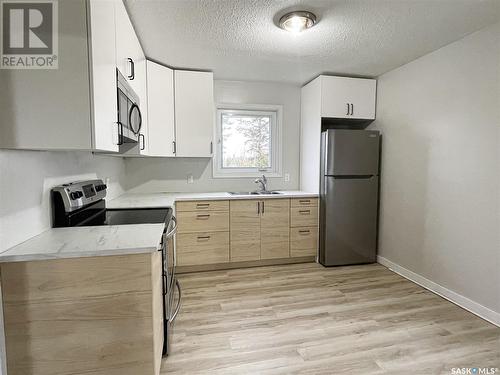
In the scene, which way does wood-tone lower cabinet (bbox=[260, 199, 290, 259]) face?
toward the camera

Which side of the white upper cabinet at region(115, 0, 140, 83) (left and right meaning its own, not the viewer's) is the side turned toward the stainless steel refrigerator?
front

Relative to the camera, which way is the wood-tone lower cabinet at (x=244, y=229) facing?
toward the camera

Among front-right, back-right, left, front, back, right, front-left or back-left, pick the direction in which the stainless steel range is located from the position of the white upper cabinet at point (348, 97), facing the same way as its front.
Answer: front-right

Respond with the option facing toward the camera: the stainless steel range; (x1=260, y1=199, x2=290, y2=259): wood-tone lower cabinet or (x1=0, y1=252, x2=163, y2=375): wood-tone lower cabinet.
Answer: (x1=260, y1=199, x2=290, y2=259): wood-tone lower cabinet

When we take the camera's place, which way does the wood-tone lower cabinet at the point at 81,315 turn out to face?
facing to the right of the viewer

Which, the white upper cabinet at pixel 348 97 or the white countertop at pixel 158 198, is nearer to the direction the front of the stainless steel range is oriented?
the white upper cabinet

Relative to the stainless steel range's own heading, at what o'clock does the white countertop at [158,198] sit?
The white countertop is roughly at 10 o'clock from the stainless steel range.

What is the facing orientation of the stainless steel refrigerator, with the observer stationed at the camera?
facing the viewer

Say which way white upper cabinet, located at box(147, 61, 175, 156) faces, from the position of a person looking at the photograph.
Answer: facing the viewer and to the right of the viewer

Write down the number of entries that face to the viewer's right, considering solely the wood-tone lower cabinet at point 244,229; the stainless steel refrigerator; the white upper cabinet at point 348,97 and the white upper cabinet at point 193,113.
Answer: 0

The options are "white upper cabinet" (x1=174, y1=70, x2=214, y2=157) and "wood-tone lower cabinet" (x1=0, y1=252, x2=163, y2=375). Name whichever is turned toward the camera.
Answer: the white upper cabinet

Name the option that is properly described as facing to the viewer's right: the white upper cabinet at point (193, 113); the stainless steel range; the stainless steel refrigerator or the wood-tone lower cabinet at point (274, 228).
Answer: the stainless steel range

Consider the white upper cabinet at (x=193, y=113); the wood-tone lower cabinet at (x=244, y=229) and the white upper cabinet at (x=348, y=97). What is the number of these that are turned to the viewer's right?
0

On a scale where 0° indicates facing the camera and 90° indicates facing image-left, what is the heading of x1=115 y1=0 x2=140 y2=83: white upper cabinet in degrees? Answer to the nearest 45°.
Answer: approximately 270°
